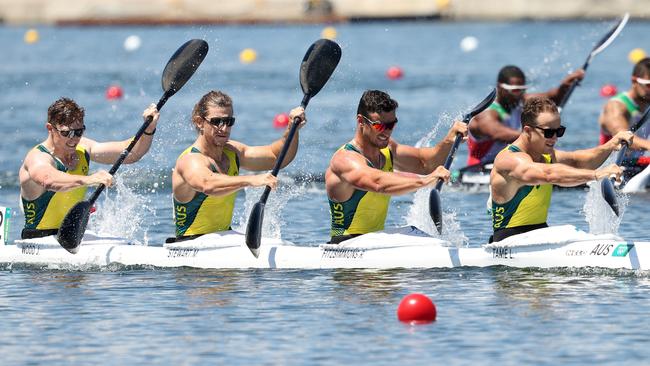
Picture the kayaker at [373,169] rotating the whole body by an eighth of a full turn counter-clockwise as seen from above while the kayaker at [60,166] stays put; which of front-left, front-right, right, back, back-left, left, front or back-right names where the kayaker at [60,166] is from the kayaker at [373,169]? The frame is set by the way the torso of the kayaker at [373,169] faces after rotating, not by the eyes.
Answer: back

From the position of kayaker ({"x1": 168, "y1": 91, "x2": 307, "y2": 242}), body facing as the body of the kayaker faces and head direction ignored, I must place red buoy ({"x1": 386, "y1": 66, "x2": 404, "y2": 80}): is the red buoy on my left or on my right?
on my left

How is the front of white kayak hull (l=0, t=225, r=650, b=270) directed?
to the viewer's right

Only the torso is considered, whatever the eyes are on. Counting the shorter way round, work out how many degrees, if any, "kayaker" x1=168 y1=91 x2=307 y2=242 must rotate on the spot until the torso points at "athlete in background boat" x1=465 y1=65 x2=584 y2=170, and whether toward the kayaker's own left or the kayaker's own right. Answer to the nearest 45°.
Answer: approximately 90° to the kayaker's own left

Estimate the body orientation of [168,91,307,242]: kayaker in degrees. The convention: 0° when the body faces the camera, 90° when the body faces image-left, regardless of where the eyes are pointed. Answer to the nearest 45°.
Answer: approximately 315°

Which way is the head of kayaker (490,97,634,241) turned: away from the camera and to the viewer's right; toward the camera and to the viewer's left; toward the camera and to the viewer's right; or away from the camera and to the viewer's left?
toward the camera and to the viewer's right

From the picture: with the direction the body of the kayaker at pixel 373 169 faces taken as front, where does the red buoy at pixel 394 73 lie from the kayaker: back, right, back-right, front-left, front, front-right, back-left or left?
back-left

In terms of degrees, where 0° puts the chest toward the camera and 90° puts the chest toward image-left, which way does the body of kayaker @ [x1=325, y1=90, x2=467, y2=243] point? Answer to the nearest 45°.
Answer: approximately 315°

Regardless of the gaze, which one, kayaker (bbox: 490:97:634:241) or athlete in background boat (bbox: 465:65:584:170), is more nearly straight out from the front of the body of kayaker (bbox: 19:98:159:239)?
the kayaker
